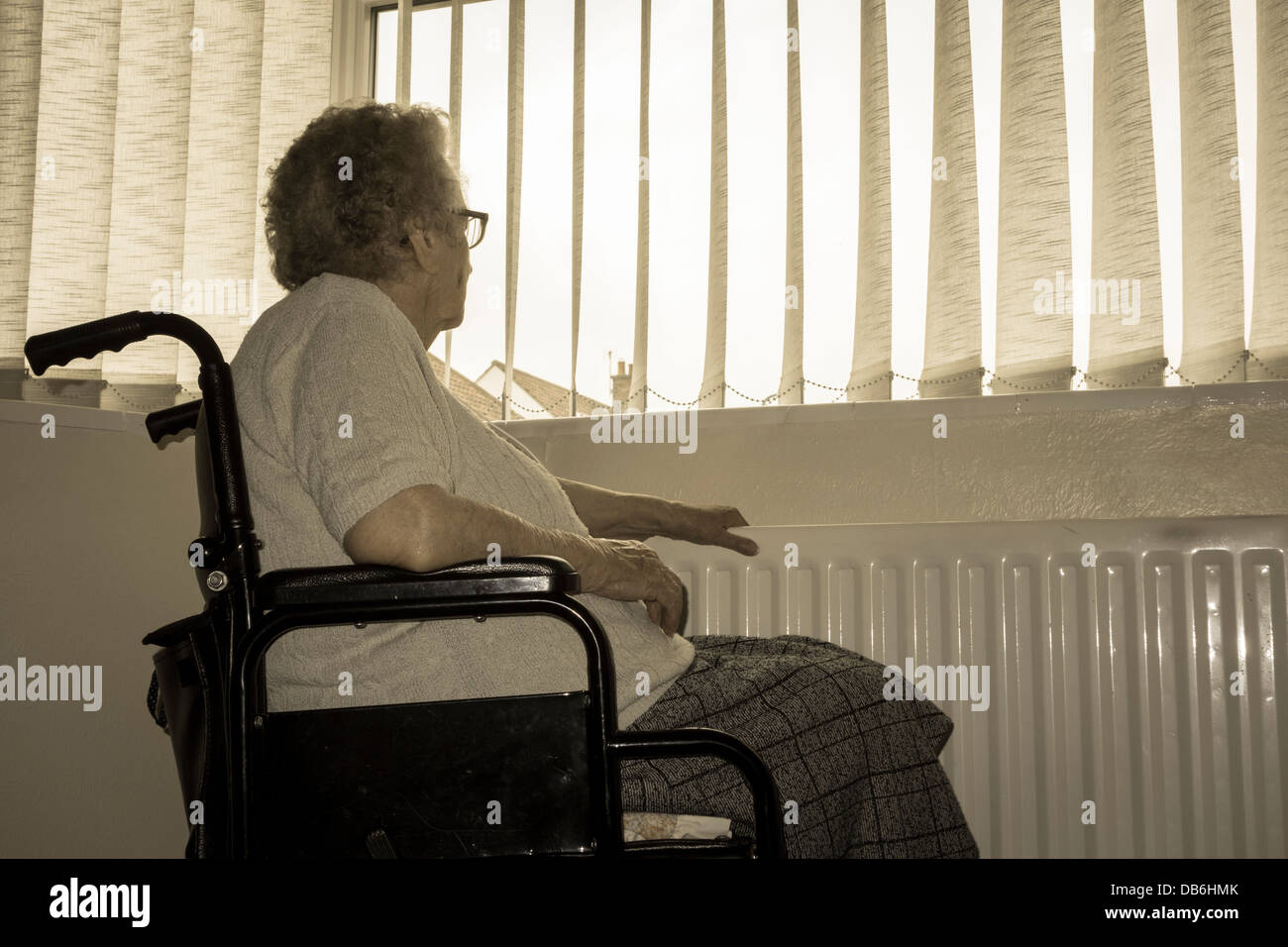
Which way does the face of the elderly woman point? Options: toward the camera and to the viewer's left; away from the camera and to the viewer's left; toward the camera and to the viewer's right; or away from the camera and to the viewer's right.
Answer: away from the camera and to the viewer's right

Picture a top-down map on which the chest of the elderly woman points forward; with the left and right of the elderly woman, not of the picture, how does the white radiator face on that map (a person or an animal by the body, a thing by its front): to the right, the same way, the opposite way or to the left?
to the right

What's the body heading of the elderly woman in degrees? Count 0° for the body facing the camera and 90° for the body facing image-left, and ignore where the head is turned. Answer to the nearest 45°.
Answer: approximately 270°

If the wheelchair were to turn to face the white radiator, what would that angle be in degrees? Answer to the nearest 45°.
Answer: approximately 45° to its left

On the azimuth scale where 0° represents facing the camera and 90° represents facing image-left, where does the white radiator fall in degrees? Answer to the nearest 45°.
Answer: approximately 0°

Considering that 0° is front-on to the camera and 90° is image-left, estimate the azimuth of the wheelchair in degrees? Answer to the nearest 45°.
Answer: approximately 270°
